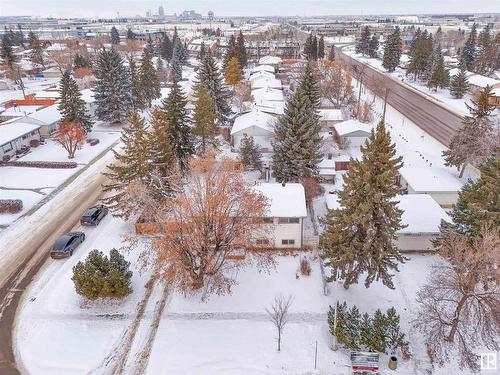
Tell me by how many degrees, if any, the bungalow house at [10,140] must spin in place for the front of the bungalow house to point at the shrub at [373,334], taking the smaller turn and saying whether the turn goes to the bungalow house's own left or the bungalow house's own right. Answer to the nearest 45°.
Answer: approximately 45° to the bungalow house's own right

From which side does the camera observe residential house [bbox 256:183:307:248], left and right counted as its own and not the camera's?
front

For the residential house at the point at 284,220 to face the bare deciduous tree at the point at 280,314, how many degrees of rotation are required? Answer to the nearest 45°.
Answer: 0° — it already faces it

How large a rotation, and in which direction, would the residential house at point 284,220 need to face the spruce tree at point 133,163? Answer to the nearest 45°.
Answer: approximately 90° to its right

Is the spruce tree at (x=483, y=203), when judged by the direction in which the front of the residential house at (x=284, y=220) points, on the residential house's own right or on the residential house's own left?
on the residential house's own left

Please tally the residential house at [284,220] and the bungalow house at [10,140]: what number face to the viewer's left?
0

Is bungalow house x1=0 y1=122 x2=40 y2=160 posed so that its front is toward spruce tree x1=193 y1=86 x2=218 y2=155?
yes

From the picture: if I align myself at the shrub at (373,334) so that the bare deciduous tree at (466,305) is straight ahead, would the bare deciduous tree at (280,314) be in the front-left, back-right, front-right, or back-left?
back-left

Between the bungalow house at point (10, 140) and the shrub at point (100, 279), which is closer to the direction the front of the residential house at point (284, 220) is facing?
the shrub

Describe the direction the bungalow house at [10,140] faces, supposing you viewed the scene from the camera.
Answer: facing the viewer and to the right of the viewer

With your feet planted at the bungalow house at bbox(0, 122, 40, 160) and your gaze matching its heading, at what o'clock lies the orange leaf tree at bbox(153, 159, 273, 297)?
The orange leaf tree is roughly at 1 o'clock from the bungalow house.

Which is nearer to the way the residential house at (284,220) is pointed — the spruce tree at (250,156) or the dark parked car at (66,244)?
the dark parked car

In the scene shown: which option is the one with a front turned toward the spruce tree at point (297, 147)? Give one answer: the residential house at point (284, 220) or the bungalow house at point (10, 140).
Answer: the bungalow house

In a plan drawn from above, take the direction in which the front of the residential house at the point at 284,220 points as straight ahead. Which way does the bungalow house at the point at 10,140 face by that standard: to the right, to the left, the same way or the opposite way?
to the left

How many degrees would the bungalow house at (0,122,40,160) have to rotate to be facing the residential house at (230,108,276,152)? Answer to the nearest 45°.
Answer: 0° — it already faces it

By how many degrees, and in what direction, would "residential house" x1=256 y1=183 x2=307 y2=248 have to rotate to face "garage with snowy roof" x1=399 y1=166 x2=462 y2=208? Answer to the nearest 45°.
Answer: approximately 135° to its left

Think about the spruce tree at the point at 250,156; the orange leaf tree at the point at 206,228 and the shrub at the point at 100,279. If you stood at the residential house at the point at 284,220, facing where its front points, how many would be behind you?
1

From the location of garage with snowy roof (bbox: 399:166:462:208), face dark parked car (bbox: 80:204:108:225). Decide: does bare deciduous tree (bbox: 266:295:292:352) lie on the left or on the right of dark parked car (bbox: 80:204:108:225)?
left

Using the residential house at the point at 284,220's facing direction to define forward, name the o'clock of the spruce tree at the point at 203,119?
The spruce tree is roughly at 5 o'clock from the residential house.
